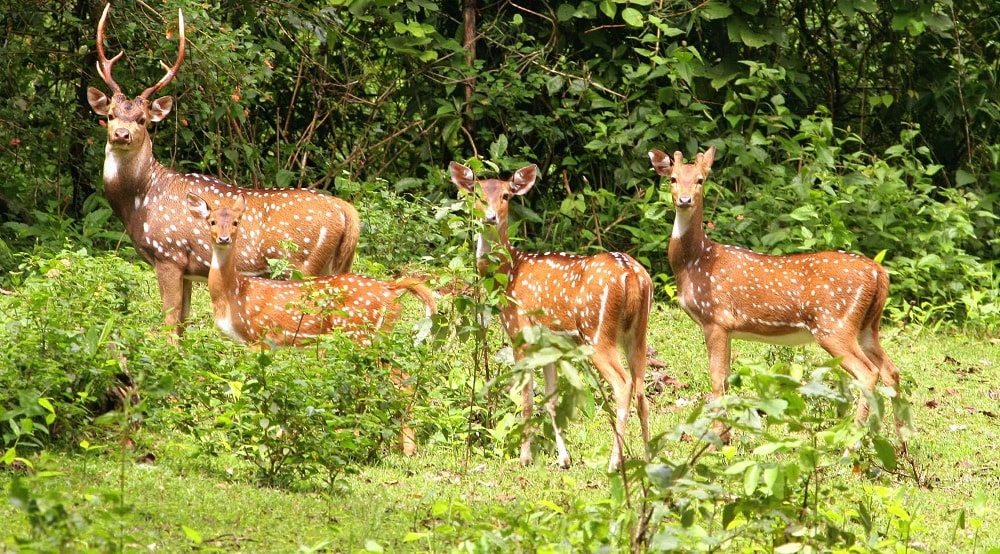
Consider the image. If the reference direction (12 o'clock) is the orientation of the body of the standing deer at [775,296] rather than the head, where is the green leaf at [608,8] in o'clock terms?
The green leaf is roughly at 2 o'clock from the standing deer.

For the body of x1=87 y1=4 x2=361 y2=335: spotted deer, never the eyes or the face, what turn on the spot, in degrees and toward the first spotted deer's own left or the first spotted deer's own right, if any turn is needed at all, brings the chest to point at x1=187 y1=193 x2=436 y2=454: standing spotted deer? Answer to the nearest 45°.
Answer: approximately 135° to the first spotted deer's own left

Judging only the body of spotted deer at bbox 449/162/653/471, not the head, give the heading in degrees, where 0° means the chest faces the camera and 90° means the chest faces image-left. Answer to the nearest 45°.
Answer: approximately 135°

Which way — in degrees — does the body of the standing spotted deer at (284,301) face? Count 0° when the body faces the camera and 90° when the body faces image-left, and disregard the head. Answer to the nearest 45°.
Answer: approximately 90°

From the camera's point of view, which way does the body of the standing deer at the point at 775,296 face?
to the viewer's left

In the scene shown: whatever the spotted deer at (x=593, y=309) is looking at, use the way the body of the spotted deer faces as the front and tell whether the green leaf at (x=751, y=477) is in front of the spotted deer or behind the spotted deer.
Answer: behind

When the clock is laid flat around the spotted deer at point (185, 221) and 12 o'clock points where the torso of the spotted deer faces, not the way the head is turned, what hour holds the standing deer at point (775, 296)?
The standing deer is roughly at 7 o'clock from the spotted deer.

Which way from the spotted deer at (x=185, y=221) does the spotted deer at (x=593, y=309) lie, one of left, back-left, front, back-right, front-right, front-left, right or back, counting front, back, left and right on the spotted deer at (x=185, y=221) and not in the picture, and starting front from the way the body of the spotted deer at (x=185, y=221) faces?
back-left

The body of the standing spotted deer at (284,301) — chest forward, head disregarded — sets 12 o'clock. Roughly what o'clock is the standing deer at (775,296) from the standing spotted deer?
The standing deer at (775,296) is roughly at 6 o'clock from the standing spotted deer.

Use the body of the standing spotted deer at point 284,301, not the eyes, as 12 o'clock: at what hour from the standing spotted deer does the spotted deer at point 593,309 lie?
The spotted deer at point 593,309 is roughly at 7 o'clock from the standing spotted deer.

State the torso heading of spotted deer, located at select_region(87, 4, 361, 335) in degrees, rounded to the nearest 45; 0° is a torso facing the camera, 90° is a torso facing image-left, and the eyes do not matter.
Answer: approximately 90°

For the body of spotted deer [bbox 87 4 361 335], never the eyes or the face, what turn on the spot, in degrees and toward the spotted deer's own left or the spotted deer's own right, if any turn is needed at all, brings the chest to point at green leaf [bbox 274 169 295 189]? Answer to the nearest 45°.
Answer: approximately 90° to the spotted deer's own right

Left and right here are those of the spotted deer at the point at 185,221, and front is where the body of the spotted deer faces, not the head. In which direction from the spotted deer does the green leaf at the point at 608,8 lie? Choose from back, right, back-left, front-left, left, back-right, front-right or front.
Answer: back-right

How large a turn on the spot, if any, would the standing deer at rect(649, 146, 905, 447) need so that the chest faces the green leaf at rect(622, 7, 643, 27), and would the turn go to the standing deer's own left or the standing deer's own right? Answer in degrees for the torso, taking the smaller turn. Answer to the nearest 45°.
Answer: approximately 90° to the standing deer's own right
